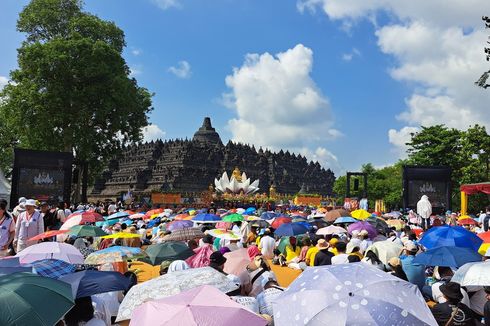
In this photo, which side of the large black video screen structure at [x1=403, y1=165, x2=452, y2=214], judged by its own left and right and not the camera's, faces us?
front

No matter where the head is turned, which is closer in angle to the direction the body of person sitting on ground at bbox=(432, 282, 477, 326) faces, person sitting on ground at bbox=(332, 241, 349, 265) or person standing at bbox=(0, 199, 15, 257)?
the person sitting on ground

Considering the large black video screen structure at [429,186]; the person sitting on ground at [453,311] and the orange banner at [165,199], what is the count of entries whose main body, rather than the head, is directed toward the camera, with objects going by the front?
2

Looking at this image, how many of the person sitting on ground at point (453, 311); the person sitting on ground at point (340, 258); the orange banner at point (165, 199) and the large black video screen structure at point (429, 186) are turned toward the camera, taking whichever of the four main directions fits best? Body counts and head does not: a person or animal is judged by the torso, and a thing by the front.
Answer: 2

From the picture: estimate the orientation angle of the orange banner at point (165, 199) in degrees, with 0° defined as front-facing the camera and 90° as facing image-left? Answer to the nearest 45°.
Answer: approximately 0°

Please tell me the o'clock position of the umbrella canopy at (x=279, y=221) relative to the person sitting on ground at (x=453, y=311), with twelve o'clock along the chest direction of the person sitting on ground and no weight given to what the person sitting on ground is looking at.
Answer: The umbrella canopy is roughly at 11 o'clock from the person sitting on ground.

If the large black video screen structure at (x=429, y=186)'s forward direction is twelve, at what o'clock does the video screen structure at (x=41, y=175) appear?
the video screen structure at (x=41, y=175) is roughly at 2 o'clock from the large black video screen structure at (x=429, y=186).

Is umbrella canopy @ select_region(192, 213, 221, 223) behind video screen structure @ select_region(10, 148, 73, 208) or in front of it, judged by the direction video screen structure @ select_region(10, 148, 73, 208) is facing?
in front

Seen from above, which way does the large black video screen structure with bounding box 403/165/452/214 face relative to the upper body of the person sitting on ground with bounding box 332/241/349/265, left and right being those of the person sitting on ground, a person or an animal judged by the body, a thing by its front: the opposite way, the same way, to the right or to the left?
the opposite way

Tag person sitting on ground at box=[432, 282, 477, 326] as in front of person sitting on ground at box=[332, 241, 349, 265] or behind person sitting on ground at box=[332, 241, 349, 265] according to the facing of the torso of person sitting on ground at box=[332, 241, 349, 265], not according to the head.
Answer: behind

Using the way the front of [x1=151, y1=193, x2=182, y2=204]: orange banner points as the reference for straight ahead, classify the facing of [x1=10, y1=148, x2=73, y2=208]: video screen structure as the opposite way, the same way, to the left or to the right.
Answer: the same way

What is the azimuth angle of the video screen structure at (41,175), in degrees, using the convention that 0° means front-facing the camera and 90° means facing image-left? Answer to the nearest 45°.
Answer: approximately 0°

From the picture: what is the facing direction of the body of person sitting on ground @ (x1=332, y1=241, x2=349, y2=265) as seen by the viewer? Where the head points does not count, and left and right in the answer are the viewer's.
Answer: facing away from the viewer

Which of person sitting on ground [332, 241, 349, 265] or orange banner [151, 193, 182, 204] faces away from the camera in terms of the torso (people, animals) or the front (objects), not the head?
the person sitting on ground

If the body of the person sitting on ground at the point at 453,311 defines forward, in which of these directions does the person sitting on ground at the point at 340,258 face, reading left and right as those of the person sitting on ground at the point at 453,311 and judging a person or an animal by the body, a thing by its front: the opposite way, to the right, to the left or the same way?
the same way

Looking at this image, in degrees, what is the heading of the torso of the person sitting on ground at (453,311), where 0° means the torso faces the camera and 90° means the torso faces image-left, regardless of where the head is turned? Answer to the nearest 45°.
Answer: approximately 180°

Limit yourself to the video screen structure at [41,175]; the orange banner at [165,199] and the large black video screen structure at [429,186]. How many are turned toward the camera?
3

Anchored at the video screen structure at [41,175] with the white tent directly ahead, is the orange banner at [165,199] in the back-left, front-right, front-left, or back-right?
back-right
